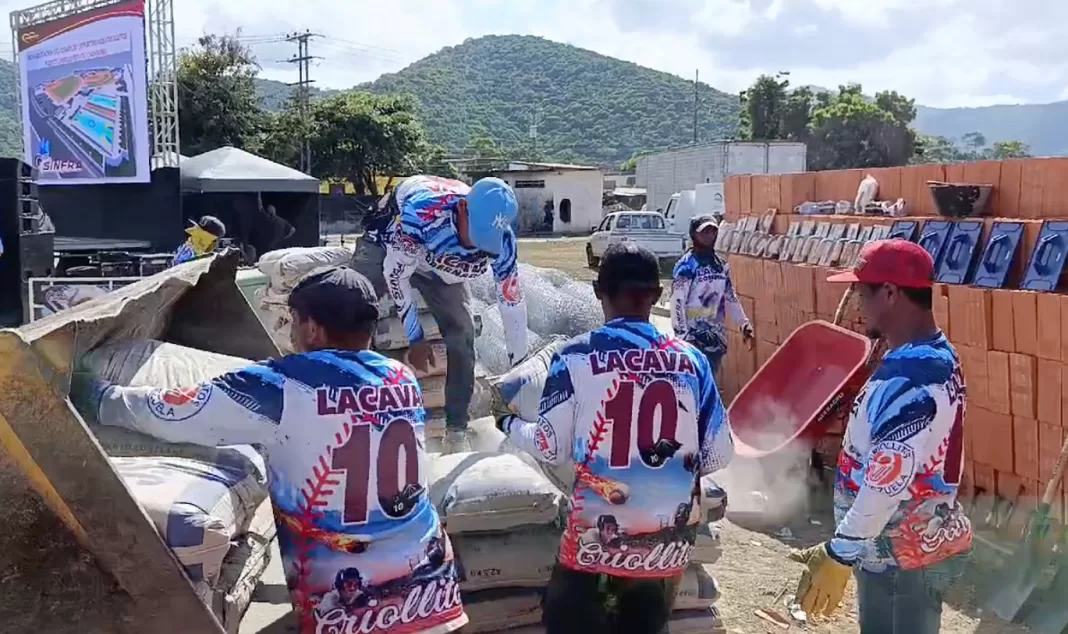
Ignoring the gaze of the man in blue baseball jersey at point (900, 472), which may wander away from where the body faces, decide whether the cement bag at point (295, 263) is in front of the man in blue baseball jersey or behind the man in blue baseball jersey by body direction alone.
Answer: in front

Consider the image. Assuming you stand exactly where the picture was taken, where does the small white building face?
facing the viewer

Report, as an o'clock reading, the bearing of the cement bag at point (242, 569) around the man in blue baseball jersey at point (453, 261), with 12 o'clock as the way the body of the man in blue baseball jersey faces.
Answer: The cement bag is roughly at 2 o'clock from the man in blue baseball jersey.

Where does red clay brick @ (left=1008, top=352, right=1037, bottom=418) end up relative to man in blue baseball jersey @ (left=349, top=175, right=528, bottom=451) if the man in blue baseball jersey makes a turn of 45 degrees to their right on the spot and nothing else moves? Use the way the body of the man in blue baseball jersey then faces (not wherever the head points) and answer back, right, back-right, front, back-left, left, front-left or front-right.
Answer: left

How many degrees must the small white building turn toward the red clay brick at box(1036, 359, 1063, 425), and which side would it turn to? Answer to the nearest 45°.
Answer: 0° — it already faces it

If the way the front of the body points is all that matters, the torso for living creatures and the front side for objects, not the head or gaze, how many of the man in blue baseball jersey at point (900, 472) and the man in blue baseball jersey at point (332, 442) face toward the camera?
0

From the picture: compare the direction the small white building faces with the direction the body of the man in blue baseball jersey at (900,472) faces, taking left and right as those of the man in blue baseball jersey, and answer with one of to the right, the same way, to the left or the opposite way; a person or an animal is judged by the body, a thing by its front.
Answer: to the left

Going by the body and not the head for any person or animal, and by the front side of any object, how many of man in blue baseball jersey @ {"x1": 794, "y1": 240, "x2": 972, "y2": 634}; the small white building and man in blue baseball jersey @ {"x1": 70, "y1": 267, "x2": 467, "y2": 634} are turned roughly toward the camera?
1

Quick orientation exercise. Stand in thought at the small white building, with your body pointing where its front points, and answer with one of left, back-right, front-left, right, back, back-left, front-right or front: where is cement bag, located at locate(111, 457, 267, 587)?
front

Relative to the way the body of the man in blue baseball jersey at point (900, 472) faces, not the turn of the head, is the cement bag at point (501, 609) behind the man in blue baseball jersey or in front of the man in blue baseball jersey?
in front

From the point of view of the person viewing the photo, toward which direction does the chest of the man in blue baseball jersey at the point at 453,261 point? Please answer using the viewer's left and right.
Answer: facing the viewer and to the right of the viewer

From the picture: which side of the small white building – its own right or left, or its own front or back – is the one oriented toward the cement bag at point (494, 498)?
front

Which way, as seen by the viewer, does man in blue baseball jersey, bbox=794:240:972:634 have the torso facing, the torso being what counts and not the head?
to the viewer's left

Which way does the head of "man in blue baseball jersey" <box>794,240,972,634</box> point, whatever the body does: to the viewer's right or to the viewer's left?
to the viewer's left

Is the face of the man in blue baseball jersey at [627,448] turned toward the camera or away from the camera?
away from the camera

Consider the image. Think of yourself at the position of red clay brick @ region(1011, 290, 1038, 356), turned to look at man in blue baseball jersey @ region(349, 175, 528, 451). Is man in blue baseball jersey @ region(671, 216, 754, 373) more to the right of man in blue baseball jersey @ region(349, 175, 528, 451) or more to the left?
right

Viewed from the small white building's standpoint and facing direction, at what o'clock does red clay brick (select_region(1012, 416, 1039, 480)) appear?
The red clay brick is roughly at 12 o'clock from the small white building.

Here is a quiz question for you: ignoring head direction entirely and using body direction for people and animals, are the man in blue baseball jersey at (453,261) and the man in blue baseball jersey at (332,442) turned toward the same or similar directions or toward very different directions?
very different directions
